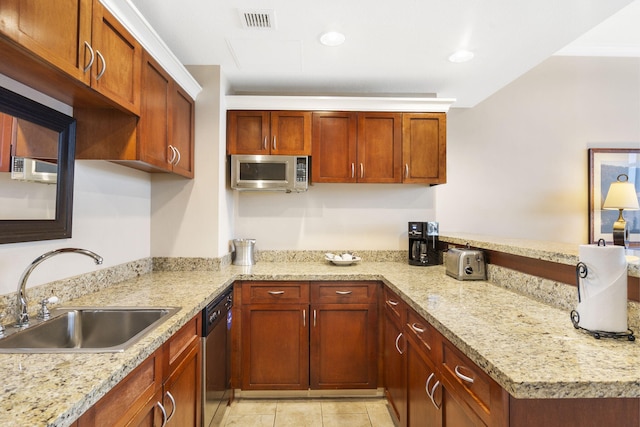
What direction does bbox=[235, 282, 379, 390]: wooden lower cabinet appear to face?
toward the camera

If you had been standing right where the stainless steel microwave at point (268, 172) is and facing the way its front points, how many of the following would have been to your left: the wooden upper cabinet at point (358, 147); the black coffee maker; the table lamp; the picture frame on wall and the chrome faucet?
4

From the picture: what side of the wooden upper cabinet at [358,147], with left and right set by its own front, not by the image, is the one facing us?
front

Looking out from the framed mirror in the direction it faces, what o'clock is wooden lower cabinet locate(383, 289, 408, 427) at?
The wooden lower cabinet is roughly at 11 o'clock from the framed mirror.

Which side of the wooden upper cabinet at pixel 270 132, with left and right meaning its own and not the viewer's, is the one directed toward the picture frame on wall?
left

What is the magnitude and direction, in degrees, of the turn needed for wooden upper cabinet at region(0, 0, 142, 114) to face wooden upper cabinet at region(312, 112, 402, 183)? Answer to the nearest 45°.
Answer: approximately 45° to its left

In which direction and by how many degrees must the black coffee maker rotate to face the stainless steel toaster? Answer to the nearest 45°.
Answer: approximately 45° to its left

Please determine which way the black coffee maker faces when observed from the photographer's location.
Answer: facing the viewer

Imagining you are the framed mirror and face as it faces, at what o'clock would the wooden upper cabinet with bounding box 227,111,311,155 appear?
The wooden upper cabinet is roughly at 10 o'clock from the framed mirror.

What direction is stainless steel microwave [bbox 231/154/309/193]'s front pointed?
toward the camera

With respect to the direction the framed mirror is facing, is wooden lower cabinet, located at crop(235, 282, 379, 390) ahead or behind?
ahead

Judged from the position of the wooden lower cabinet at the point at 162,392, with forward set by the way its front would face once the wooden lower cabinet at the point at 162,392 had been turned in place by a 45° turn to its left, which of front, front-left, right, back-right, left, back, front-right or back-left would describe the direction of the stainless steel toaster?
front

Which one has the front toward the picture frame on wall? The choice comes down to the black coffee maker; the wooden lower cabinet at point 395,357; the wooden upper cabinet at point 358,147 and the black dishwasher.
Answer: the black dishwasher

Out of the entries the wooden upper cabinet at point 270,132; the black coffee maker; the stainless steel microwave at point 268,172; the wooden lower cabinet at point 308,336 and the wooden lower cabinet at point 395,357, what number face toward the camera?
4
